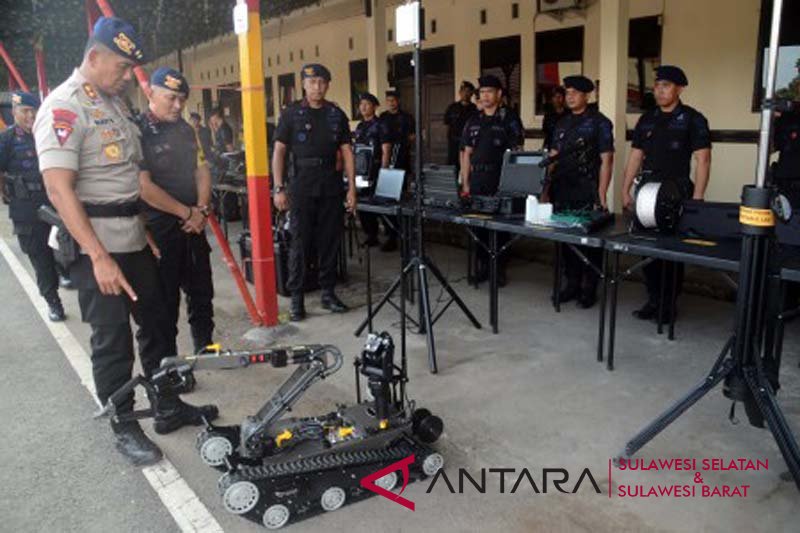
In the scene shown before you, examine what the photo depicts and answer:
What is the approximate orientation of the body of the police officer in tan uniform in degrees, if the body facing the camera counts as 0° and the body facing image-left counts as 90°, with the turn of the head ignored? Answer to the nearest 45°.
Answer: approximately 315°

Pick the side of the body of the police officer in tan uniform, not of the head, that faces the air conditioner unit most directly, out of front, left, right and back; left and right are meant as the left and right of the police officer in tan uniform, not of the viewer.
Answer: left

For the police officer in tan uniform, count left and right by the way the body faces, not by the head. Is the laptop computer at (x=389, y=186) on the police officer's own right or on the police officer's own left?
on the police officer's own left

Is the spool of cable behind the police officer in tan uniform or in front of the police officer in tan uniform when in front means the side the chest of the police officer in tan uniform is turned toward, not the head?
in front

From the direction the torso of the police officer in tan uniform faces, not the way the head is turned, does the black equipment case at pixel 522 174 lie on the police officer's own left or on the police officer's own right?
on the police officer's own left

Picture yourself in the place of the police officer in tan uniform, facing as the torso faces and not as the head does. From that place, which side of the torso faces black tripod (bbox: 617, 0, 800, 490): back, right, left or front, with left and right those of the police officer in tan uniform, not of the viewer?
front

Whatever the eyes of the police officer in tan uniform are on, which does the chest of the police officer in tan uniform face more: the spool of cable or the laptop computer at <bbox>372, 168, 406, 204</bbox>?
the spool of cable

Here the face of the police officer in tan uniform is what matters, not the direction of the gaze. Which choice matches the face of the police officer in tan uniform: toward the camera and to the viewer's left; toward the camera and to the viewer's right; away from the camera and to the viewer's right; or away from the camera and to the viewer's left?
toward the camera and to the viewer's right

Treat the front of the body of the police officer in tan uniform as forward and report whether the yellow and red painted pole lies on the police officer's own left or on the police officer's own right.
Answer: on the police officer's own left

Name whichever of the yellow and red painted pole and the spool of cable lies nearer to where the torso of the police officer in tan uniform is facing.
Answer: the spool of cable
